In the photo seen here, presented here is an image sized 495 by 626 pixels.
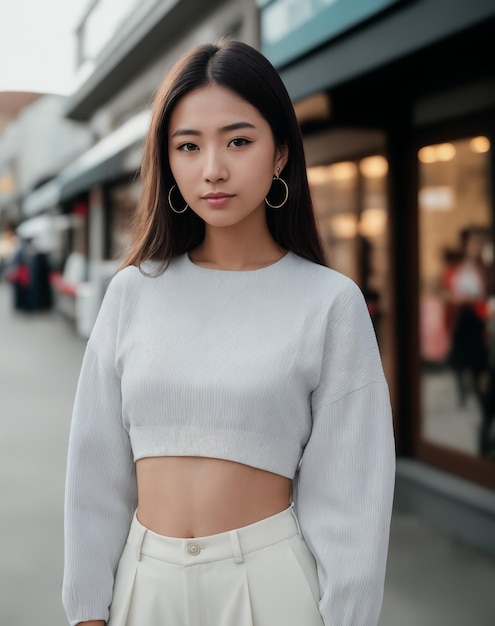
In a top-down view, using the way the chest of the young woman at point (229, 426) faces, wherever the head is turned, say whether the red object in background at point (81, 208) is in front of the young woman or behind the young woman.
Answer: behind

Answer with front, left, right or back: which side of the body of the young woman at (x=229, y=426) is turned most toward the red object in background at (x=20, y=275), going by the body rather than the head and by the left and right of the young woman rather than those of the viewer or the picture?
back

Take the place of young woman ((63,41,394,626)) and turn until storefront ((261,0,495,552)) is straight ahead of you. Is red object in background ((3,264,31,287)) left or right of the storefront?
left

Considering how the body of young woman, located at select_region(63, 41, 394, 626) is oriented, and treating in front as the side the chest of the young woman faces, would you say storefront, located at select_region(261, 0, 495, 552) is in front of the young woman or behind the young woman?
behind

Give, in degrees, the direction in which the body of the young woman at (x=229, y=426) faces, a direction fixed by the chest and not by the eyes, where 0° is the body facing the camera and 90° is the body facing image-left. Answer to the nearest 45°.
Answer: approximately 0°

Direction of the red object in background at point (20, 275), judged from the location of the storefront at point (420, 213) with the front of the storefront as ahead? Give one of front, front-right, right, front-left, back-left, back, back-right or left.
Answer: right

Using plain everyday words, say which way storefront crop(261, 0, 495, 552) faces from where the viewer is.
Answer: facing the viewer and to the left of the viewer
